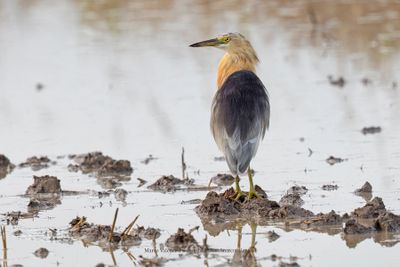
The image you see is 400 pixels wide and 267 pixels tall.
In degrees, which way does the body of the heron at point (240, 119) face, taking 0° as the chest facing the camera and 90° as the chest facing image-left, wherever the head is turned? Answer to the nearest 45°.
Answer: approximately 180°

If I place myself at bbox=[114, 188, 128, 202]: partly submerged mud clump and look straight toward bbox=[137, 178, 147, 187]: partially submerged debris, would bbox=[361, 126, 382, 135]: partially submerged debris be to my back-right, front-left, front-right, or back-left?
front-right

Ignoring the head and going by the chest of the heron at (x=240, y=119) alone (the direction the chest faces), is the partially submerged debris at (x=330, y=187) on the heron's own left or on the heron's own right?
on the heron's own right

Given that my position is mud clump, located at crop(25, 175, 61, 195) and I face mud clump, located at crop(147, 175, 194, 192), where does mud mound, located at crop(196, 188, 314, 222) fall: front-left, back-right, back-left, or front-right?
front-right

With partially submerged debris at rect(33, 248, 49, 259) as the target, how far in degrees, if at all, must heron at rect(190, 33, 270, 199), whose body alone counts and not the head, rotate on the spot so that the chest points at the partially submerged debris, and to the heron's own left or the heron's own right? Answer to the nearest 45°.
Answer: approximately 135° to the heron's own left

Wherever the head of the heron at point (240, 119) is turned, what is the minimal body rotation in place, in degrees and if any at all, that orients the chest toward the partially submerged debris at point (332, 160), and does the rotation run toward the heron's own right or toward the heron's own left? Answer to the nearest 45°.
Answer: approximately 45° to the heron's own right

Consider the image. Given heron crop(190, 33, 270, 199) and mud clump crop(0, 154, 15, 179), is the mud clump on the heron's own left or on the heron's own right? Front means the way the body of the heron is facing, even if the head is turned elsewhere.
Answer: on the heron's own left

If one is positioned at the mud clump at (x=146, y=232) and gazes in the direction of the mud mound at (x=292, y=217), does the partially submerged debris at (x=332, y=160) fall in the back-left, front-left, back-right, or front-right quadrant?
front-left

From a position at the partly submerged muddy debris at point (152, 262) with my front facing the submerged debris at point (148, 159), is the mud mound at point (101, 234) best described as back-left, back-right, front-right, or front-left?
front-left

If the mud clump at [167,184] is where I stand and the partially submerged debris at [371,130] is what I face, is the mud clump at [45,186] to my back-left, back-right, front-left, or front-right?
back-left

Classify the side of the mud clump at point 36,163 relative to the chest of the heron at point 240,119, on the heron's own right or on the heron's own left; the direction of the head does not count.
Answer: on the heron's own left

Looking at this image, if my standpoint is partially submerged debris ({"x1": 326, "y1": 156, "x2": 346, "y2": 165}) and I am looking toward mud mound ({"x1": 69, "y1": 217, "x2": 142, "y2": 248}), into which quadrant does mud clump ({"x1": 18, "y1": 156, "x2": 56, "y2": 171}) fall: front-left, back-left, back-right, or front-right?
front-right

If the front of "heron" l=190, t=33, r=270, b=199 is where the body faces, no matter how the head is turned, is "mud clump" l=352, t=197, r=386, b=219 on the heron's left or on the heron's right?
on the heron's right
